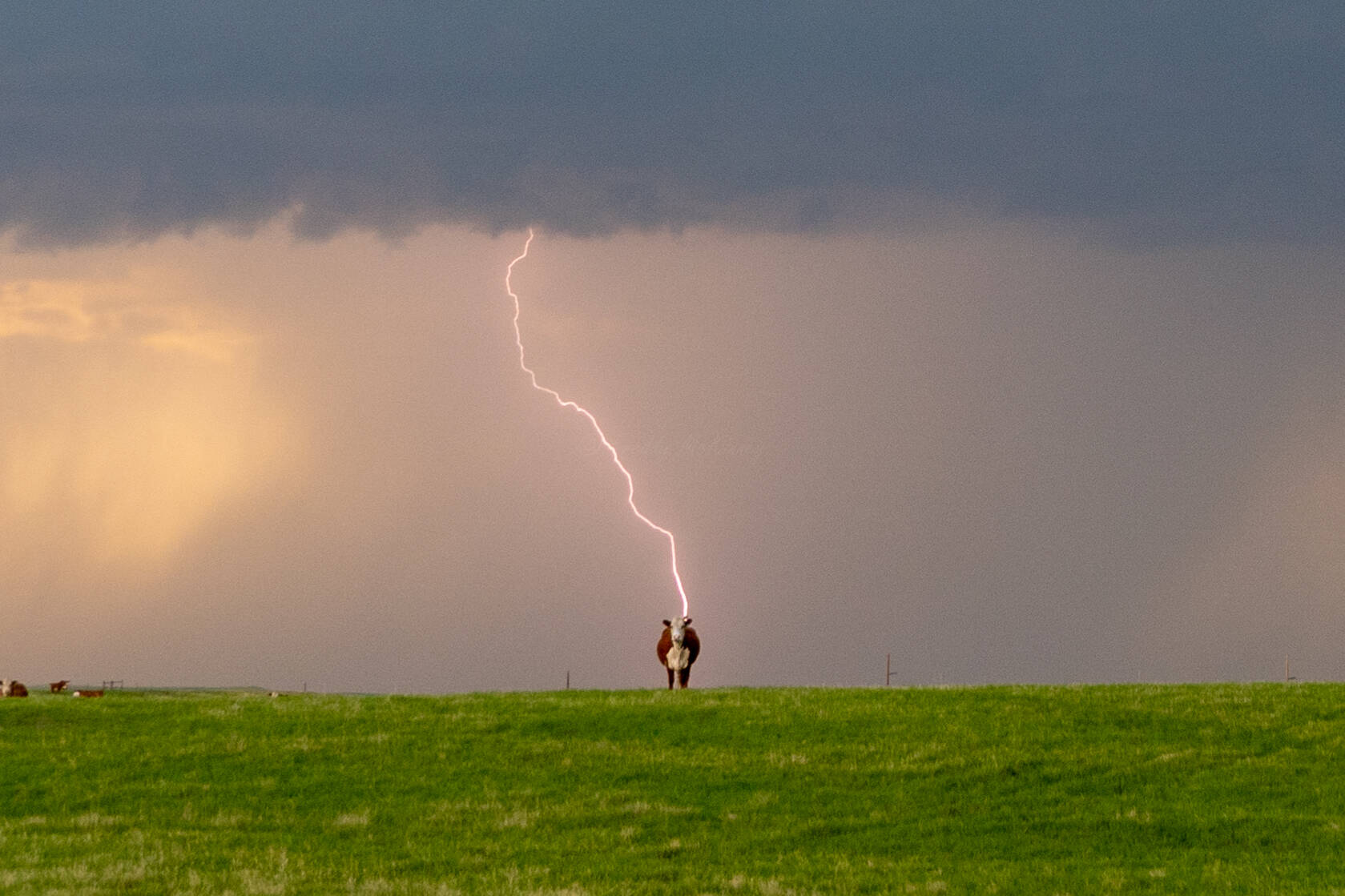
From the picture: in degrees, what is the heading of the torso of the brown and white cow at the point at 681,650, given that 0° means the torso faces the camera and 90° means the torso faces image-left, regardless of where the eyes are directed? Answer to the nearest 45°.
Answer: approximately 0°
